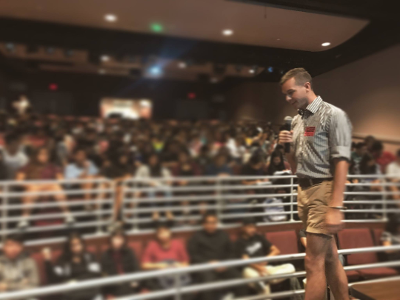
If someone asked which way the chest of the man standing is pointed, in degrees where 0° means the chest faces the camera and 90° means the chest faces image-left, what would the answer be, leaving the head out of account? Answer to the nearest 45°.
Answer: approximately 45°

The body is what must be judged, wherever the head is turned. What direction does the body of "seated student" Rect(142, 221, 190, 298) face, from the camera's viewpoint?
toward the camera

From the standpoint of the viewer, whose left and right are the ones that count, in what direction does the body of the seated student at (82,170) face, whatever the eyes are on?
facing the viewer

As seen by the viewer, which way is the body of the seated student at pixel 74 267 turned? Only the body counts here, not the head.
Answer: toward the camera

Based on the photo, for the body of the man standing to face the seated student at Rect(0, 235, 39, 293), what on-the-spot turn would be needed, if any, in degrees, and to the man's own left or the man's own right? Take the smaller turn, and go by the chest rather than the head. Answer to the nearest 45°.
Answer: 0° — they already face them

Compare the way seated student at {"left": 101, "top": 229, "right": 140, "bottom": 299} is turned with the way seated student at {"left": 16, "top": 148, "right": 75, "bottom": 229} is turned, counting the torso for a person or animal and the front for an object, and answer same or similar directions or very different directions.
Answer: same or similar directions

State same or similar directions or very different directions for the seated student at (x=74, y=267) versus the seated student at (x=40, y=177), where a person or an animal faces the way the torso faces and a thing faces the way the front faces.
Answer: same or similar directions

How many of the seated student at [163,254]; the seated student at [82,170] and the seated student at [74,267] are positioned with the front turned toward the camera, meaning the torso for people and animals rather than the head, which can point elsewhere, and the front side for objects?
3

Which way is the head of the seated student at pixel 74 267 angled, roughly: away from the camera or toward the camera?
toward the camera

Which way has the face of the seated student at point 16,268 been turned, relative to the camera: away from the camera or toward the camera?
toward the camera
